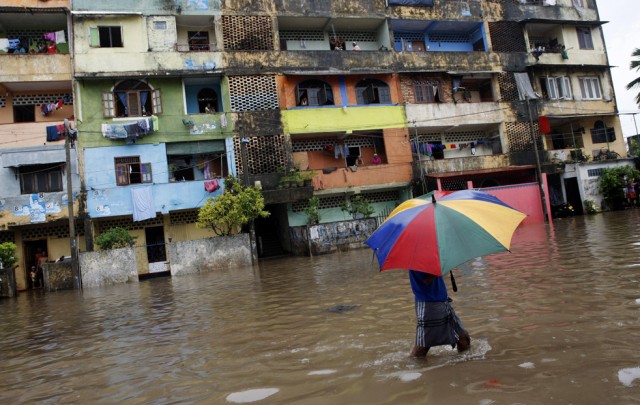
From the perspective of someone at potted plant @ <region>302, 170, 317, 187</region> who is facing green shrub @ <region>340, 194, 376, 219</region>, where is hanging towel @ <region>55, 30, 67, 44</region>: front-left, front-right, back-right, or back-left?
back-right

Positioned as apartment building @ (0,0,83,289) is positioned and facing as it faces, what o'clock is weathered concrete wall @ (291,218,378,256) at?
The weathered concrete wall is roughly at 10 o'clock from the apartment building.

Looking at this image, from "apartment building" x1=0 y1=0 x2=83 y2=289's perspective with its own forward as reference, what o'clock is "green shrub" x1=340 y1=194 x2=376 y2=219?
The green shrub is roughly at 10 o'clock from the apartment building.

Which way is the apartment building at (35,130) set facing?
toward the camera

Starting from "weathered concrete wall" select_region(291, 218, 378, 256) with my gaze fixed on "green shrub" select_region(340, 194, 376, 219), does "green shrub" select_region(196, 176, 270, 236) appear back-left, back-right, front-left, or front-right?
back-left

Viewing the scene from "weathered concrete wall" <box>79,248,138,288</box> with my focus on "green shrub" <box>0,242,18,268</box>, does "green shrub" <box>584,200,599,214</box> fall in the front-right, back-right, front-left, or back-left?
back-right

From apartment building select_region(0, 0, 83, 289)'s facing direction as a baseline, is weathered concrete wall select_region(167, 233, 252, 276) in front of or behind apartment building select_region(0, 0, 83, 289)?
in front

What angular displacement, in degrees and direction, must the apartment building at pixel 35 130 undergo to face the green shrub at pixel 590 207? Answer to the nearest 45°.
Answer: approximately 90° to its left

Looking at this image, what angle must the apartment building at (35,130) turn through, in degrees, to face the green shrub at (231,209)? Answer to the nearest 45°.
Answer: approximately 45° to its left
